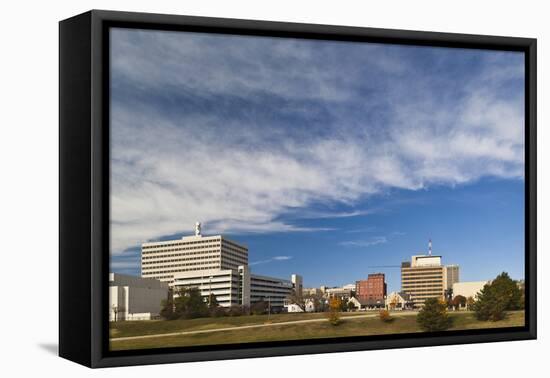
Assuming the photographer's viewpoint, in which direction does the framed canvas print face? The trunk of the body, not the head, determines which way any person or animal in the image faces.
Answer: facing the viewer and to the right of the viewer
